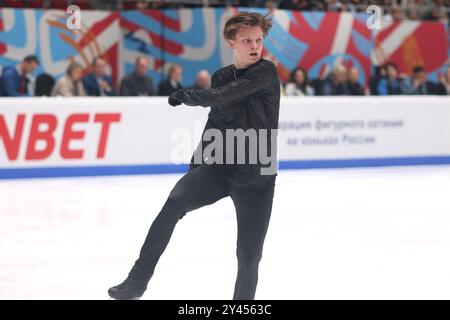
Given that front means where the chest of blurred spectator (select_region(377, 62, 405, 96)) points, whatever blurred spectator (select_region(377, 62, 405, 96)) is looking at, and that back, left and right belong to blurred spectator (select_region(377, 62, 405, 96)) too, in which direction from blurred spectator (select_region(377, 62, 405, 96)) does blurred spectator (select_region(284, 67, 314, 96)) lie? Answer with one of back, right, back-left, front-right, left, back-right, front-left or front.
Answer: front-right

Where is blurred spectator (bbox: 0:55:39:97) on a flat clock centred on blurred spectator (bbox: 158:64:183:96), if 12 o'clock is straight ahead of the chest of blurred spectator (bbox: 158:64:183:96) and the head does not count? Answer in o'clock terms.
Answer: blurred spectator (bbox: 0:55:39:97) is roughly at 4 o'clock from blurred spectator (bbox: 158:64:183:96).

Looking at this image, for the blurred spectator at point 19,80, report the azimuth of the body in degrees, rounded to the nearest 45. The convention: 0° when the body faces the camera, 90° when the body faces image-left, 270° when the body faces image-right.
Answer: approximately 315°

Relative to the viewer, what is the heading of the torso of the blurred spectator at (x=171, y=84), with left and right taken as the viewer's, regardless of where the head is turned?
facing the viewer and to the right of the viewer

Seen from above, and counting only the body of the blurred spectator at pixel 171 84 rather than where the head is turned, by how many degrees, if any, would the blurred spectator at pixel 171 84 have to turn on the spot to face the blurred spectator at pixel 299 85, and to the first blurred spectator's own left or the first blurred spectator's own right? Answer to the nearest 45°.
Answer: approximately 45° to the first blurred spectator's own left

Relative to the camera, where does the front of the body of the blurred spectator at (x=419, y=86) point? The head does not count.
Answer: toward the camera

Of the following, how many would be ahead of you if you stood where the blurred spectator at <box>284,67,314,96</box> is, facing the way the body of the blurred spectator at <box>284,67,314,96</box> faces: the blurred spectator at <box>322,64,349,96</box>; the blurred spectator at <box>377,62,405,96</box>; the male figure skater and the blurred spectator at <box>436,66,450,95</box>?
1

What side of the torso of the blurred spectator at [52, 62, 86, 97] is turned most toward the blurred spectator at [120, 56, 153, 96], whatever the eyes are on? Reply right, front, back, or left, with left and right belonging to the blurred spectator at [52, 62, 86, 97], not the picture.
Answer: left

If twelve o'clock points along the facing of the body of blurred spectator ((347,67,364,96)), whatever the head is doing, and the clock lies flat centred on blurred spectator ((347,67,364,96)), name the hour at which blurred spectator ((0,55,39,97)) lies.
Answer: blurred spectator ((0,55,39,97)) is roughly at 2 o'clock from blurred spectator ((347,67,364,96)).

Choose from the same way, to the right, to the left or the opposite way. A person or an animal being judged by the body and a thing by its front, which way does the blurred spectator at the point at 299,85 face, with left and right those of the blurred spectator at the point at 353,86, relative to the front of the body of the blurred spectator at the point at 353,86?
the same way

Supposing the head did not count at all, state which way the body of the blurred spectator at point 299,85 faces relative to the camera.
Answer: toward the camera

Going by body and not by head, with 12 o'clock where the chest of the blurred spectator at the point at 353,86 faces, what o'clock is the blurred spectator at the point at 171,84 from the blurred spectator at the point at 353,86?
the blurred spectator at the point at 171,84 is roughly at 2 o'clock from the blurred spectator at the point at 353,86.

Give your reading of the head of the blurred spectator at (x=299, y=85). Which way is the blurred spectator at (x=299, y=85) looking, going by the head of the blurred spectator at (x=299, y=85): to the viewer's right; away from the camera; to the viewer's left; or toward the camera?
toward the camera

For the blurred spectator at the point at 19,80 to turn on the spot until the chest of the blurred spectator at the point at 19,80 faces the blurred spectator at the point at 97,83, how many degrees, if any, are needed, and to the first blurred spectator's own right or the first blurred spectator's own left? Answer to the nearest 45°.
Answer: approximately 45° to the first blurred spectator's own left
